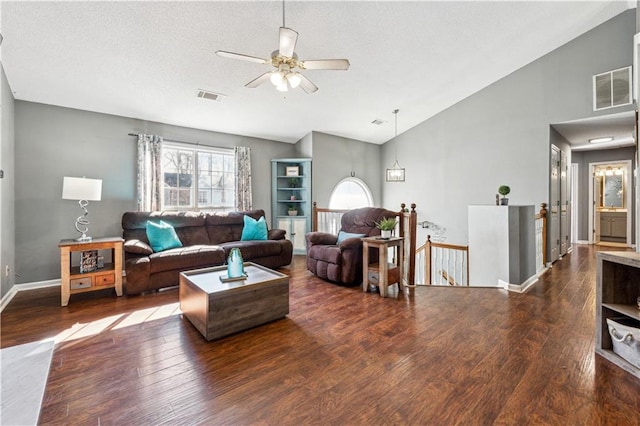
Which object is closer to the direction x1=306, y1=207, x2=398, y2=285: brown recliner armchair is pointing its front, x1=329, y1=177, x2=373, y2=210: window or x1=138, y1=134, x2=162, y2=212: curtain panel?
the curtain panel

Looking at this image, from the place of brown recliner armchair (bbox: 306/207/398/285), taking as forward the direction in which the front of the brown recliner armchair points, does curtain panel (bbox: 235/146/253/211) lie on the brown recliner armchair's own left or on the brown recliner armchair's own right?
on the brown recliner armchair's own right

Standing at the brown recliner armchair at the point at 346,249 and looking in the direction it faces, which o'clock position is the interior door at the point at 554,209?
The interior door is roughly at 7 o'clock from the brown recliner armchair.

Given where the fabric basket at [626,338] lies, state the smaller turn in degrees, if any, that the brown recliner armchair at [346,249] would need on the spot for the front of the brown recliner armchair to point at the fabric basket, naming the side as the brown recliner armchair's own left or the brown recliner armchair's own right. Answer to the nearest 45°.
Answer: approximately 90° to the brown recliner armchair's own left

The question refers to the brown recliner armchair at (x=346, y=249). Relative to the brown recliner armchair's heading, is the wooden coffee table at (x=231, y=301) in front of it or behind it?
in front

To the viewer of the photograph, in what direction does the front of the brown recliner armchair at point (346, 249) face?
facing the viewer and to the left of the viewer

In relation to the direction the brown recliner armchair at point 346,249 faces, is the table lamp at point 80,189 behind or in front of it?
in front

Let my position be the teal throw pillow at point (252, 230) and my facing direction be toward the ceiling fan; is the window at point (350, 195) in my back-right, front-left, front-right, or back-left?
back-left

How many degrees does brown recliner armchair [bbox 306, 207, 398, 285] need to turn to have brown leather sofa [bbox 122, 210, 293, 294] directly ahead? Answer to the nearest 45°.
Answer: approximately 45° to its right

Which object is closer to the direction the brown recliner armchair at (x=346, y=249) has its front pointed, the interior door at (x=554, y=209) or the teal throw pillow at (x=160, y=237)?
the teal throw pillow
